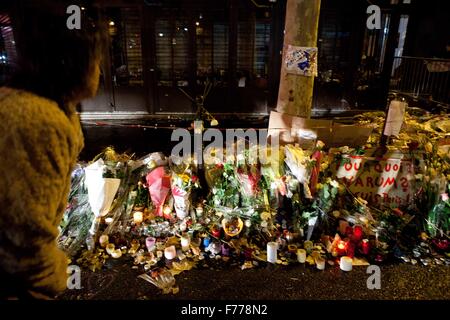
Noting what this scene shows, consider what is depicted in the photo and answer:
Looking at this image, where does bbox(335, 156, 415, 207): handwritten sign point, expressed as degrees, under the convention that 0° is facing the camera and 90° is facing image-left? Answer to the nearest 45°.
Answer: approximately 0°

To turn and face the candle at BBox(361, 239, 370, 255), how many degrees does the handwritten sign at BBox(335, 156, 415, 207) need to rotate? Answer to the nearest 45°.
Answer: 0° — it already faces it

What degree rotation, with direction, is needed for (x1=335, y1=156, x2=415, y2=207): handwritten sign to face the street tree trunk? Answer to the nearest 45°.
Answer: approximately 135° to its right

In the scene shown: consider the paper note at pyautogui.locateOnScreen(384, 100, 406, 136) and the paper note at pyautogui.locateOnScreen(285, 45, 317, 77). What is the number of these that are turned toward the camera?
2

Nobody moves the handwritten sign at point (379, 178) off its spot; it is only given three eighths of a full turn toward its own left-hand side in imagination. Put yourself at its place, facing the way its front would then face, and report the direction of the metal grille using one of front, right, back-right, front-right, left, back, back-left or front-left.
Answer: front-left
